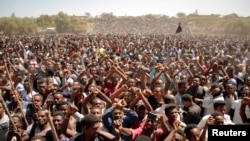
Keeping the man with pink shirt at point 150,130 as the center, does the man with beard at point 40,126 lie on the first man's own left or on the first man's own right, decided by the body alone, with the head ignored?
on the first man's own right

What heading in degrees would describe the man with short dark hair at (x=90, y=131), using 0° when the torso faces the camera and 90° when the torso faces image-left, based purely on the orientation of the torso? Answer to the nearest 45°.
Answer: approximately 315°

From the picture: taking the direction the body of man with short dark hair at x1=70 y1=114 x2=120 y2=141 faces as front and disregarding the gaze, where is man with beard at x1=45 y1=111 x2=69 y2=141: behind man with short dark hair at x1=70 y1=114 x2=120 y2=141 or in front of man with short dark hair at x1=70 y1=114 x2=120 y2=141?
behind

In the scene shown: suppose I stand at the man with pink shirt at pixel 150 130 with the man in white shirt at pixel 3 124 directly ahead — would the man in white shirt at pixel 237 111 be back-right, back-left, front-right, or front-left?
back-right

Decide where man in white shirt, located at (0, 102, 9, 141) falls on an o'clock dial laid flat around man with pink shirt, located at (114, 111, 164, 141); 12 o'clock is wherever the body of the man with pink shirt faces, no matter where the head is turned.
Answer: The man in white shirt is roughly at 2 o'clock from the man with pink shirt.

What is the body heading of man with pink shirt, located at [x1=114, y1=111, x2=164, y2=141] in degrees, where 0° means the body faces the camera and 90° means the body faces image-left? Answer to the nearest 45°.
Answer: approximately 45°
